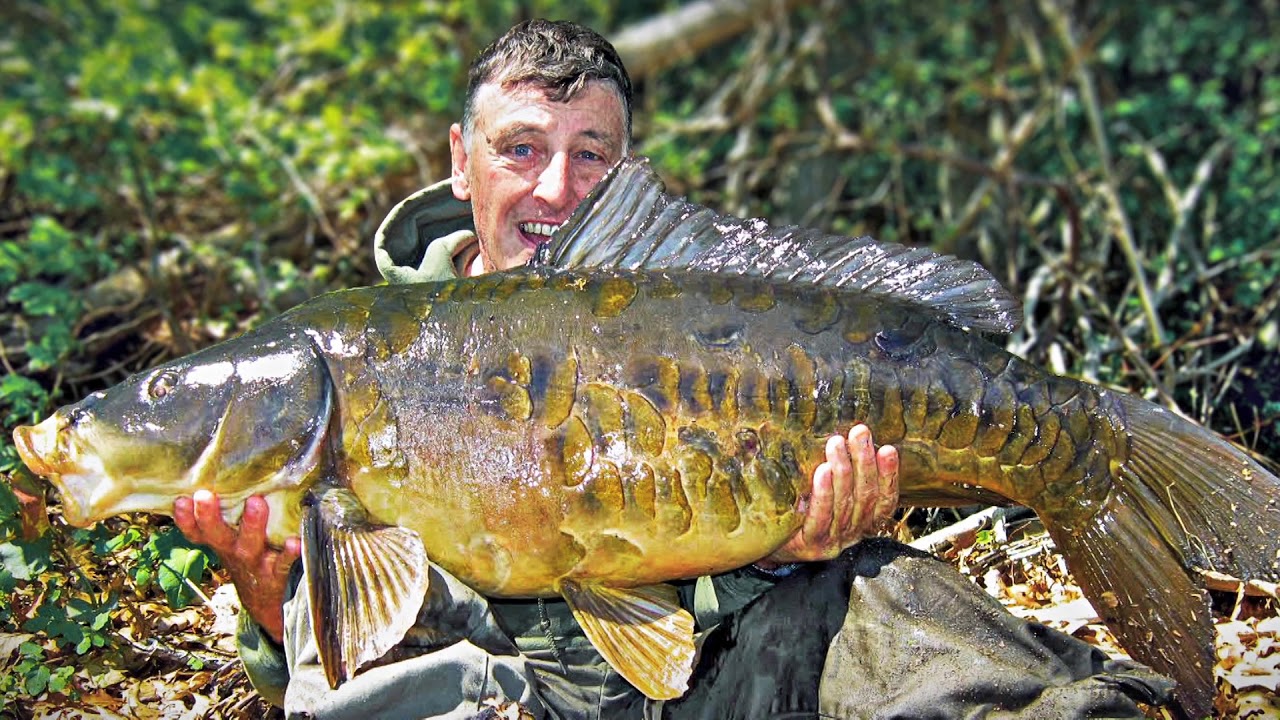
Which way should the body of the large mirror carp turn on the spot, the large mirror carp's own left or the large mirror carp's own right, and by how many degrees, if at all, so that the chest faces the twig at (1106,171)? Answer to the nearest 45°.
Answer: approximately 135° to the large mirror carp's own right

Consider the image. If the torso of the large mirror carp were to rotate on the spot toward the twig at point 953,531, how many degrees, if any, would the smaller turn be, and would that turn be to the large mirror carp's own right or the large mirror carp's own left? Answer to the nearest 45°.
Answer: approximately 135° to the large mirror carp's own right

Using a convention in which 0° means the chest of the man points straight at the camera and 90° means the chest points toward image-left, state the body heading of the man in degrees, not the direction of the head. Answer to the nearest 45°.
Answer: approximately 0°

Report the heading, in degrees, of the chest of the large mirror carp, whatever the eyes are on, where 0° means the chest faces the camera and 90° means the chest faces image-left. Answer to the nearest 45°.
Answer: approximately 90°

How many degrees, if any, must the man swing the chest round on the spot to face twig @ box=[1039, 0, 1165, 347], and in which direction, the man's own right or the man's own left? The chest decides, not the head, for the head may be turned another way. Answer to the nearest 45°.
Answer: approximately 135° to the man's own left
